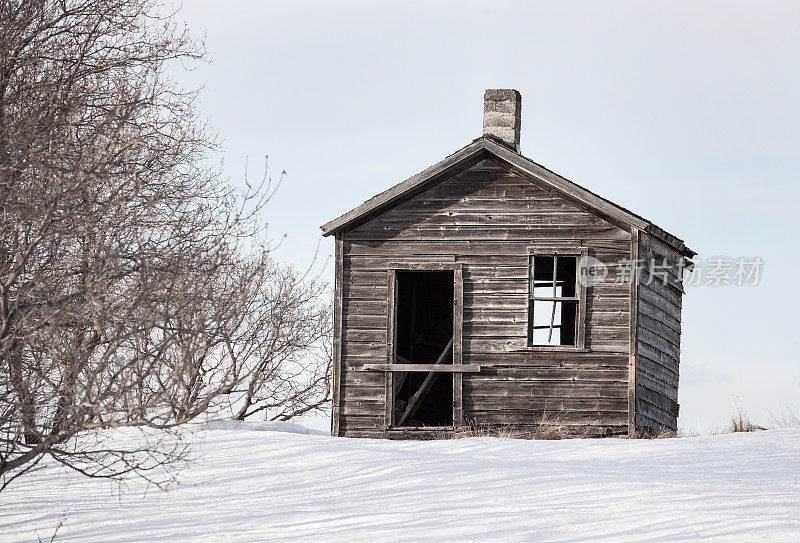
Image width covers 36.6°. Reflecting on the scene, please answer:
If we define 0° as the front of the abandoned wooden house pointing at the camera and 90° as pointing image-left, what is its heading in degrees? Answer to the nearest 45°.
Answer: approximately 0°
